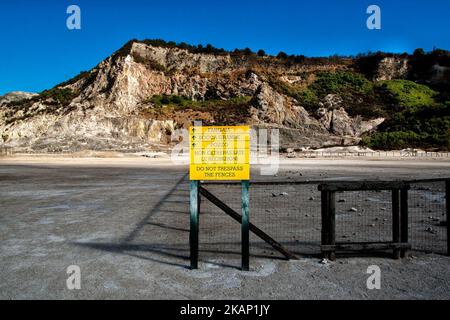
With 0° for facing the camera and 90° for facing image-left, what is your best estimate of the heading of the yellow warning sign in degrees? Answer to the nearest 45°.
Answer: approximately 0°
